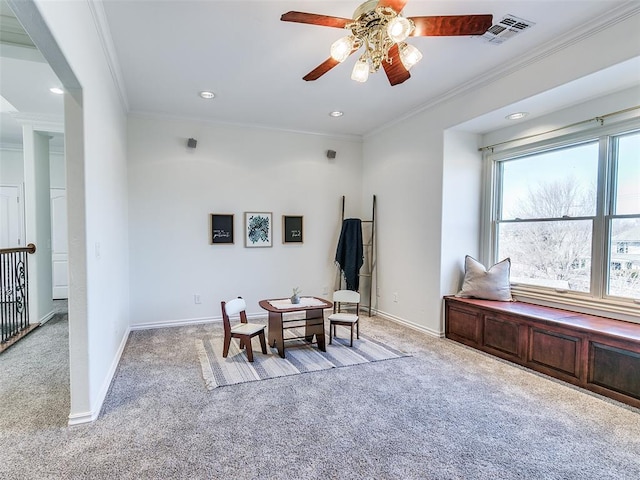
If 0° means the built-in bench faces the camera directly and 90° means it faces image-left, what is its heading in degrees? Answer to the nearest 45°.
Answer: approximately 45°

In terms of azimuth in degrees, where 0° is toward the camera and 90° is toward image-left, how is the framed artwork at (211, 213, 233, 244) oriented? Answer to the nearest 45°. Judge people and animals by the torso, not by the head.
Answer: approximately 0°

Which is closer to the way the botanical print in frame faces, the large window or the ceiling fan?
the ceiling fan

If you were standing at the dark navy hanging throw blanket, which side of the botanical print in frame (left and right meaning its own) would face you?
left

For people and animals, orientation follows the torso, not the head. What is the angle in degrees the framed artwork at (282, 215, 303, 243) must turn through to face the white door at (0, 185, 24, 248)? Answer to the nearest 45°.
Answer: approximately 90° to its right

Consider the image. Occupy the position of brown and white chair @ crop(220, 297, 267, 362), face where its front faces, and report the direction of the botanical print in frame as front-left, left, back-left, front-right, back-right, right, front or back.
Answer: back-left

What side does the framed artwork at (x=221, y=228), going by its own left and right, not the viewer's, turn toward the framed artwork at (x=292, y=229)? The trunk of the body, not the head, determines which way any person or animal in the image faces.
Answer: left

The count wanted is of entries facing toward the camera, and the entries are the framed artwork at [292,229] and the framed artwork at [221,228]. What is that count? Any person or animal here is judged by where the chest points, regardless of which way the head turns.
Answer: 2

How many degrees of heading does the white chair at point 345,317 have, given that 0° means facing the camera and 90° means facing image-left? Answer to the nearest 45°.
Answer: approximately 45°

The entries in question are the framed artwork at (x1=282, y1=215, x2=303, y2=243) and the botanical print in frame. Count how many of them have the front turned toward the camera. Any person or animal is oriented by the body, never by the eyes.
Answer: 2
